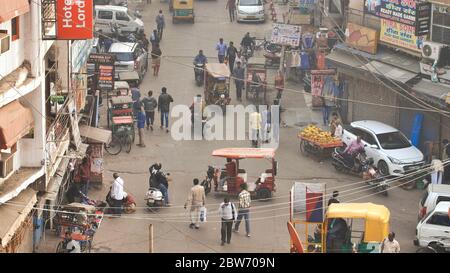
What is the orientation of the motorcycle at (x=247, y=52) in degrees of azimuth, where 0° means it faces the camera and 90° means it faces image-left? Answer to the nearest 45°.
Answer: approximately 0°

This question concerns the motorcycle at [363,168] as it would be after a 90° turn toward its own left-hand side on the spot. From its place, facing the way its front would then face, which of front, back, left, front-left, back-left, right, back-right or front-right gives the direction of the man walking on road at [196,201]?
back

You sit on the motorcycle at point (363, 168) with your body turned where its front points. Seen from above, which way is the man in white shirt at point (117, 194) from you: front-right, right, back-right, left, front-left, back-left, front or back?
right

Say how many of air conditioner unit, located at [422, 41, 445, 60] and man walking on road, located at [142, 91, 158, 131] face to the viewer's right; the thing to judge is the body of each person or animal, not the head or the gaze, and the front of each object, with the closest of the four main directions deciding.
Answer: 0

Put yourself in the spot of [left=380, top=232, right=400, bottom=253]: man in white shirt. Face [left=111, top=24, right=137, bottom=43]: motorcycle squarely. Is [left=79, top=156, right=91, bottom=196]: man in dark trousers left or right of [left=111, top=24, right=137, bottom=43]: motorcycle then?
left

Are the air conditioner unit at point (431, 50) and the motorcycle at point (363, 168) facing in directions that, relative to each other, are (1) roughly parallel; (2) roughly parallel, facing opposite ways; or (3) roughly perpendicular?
roughly perpendicular

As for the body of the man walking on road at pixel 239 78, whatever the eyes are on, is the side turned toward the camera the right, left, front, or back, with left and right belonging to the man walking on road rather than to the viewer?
front

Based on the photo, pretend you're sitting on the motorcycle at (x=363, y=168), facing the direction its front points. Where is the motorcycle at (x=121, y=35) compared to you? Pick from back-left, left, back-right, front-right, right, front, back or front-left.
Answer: back

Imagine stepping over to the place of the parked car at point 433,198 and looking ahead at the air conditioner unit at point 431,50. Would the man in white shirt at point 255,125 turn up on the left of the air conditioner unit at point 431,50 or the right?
left
